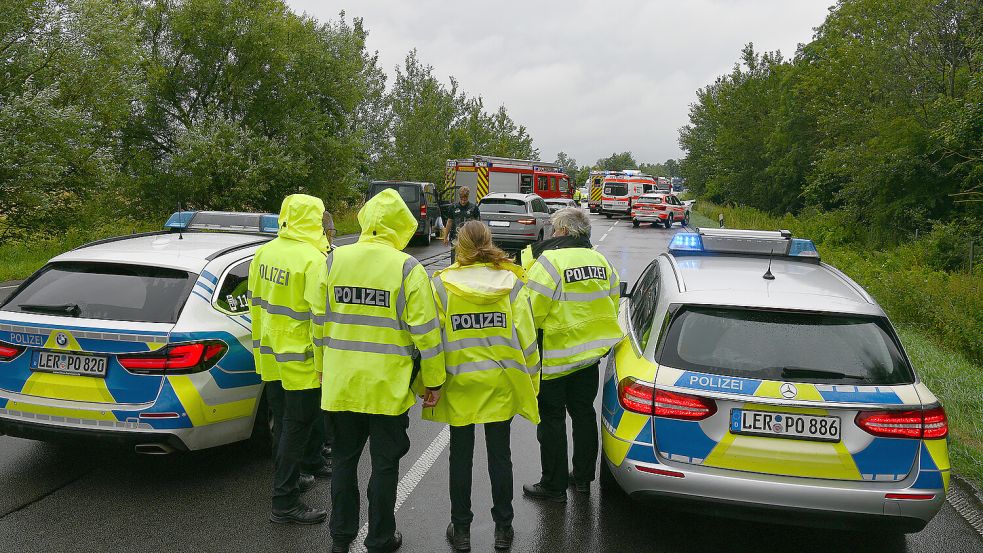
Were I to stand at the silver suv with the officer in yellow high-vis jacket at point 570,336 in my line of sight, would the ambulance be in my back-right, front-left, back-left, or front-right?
back-left

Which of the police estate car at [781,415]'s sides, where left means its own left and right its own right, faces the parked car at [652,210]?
front

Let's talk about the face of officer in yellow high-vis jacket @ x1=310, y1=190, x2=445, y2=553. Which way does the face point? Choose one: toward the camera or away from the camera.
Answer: away from the camera

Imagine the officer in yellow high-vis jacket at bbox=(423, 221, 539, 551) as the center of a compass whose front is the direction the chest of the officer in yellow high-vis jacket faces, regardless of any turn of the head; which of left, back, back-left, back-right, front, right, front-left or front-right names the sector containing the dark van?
front

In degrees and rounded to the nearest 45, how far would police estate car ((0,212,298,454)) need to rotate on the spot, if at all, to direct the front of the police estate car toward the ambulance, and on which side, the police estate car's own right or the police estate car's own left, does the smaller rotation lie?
0° — it already faces it

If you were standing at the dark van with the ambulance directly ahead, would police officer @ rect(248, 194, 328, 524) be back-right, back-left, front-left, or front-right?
back-right

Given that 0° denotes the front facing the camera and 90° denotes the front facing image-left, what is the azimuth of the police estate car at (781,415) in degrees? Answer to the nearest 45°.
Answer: approximately 180°

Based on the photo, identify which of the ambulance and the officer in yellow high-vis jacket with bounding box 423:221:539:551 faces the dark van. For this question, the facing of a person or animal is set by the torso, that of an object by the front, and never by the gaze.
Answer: the officer in yellow high-vis jacket

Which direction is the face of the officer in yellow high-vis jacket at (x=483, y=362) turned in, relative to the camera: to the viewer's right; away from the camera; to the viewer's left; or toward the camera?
away from the camera

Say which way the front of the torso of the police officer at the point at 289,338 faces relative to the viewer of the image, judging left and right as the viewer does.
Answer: facing away from the viewer and to the right of the viewer

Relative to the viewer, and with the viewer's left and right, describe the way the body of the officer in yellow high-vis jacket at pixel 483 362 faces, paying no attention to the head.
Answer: facing away from the viewer

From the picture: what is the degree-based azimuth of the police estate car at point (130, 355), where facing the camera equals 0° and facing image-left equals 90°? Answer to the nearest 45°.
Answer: approximately 225°

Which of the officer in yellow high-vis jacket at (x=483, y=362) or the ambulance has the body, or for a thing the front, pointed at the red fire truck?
the officer in yellow high-vis jacket

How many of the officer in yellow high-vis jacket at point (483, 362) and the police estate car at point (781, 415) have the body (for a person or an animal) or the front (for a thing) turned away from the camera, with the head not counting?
2
